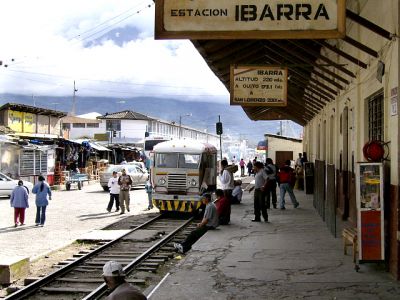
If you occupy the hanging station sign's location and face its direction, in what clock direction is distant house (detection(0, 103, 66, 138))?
The distant house is roughly at 5 o'clock from the hanging station sign.

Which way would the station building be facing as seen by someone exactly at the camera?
facing to the left of the viewer

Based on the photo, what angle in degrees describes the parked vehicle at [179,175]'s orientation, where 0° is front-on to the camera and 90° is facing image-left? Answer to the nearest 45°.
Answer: approximately 0°

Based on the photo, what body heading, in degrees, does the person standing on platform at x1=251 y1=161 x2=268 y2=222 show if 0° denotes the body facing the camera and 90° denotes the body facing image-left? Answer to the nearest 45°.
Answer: approximately 90°

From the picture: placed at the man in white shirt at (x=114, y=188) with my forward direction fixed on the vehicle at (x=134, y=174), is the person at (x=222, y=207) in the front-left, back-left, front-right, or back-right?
back-right

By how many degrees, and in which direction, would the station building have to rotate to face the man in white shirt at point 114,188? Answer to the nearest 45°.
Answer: approximately 45° to its right

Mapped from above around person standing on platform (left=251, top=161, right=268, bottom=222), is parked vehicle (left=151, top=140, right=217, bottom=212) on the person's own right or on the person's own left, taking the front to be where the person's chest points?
on the person's own right

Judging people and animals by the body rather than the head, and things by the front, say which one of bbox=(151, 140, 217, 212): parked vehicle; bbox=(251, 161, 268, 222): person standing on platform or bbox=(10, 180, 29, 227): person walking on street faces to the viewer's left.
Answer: bbox=(251, 161, 268, 222): person standing on platform

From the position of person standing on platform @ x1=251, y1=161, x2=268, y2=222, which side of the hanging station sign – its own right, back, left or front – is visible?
back
